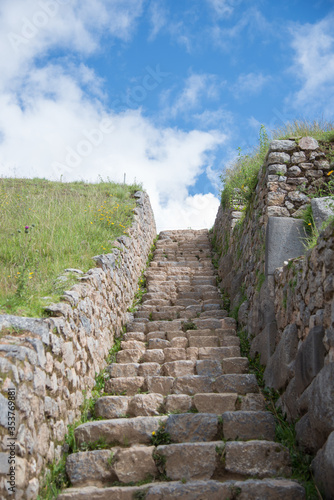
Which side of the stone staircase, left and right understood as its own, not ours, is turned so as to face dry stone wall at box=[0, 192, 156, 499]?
right

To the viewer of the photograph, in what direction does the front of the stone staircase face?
facing the viewer

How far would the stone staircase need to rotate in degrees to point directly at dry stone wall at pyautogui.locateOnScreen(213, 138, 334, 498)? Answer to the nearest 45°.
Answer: approximately 135° to its left
